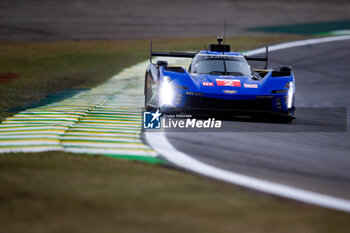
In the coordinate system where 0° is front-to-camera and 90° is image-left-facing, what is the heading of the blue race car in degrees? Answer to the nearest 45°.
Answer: approximately 0°
